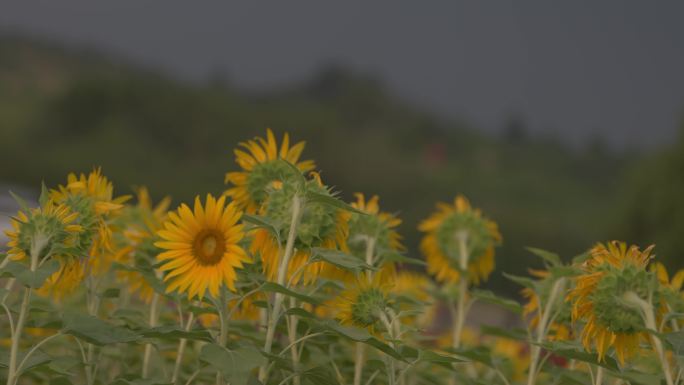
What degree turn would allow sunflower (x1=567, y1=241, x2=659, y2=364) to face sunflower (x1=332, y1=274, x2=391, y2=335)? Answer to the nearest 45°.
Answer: approximately 45° to its left

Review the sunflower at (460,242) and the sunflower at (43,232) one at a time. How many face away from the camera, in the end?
2

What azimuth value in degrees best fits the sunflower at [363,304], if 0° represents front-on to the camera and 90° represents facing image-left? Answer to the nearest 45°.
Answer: approximately 135°

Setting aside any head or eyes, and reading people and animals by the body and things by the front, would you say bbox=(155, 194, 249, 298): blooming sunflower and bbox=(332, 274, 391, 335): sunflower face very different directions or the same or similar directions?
very different directions

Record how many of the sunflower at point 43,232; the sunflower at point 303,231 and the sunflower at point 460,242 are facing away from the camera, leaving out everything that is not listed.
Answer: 3

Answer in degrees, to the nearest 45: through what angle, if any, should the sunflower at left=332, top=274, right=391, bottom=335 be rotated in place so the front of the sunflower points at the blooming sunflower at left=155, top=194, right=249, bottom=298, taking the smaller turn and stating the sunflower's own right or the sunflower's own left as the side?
approximately 90° to the sunflower's own left

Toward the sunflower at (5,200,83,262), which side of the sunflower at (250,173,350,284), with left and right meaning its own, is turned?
left

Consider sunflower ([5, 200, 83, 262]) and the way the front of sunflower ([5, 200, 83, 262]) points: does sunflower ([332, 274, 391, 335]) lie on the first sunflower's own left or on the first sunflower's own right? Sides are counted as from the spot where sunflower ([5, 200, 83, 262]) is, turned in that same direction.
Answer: on the first sunflower's own right

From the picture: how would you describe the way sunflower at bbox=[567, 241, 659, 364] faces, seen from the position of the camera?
facing away from the viewer and to the left of the viewer

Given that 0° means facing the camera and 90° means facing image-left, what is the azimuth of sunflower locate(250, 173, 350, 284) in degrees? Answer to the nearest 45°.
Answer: approximately 180°

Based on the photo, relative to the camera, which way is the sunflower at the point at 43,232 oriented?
away from the camera

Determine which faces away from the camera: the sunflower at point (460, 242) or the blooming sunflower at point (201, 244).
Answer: the sunflower

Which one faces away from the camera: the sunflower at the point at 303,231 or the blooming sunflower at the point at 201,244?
the sunflower

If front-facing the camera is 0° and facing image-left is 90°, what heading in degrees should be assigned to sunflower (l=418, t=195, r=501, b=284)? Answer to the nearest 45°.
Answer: approximately 180°
